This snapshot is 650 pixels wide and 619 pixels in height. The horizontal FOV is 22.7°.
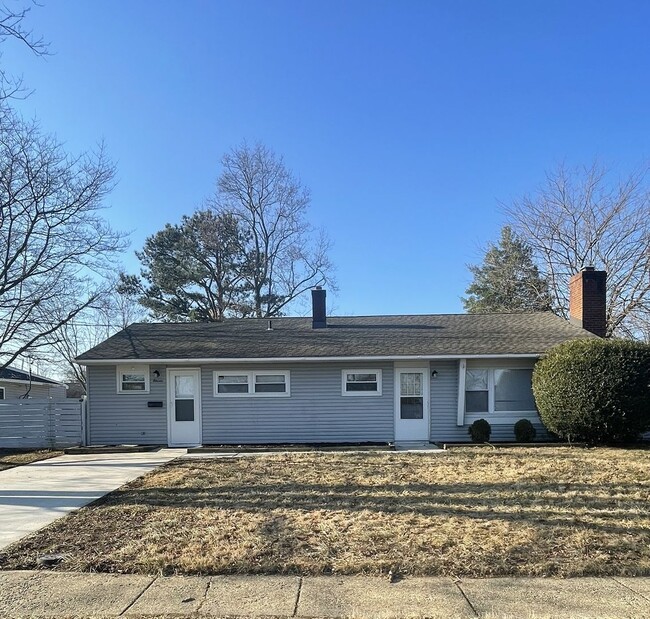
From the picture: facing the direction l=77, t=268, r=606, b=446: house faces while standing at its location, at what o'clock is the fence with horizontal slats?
The fence with horizontal slats is roughly at 3 o'clock from the house.

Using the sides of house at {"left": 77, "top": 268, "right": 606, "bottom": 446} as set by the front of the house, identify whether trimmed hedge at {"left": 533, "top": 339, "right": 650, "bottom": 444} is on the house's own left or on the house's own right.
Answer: on the house's own left

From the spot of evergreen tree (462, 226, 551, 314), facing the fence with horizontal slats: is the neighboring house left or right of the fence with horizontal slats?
right

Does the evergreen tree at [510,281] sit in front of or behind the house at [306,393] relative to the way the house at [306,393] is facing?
behind

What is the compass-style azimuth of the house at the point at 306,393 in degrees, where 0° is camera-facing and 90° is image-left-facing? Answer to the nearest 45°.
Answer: approximately 0°
